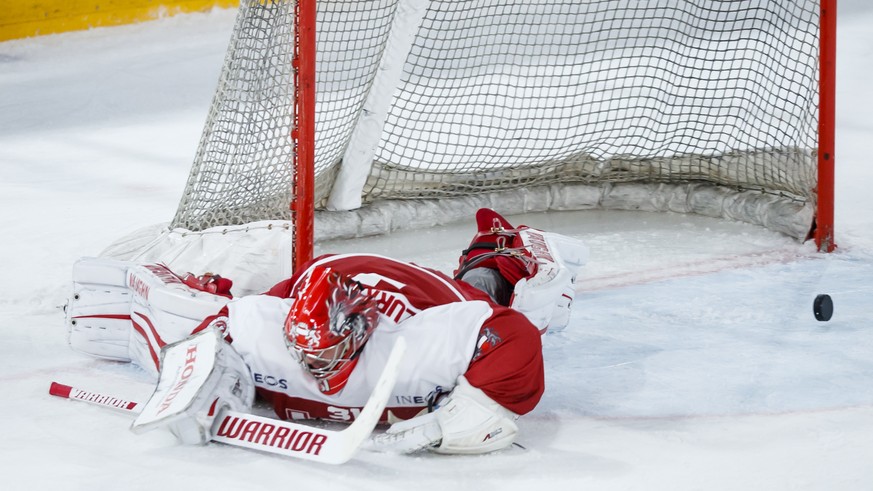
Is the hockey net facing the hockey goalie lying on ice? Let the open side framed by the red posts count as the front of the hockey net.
yes

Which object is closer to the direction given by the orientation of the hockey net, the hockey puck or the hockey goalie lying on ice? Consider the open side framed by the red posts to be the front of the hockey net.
the hockey goalie lying on ice

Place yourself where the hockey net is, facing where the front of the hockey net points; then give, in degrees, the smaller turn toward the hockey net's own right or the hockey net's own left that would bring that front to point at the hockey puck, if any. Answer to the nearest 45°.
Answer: approximately 45° to the hockey net's own left

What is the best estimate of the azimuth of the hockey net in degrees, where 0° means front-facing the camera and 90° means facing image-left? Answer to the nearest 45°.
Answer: approximately 0°
